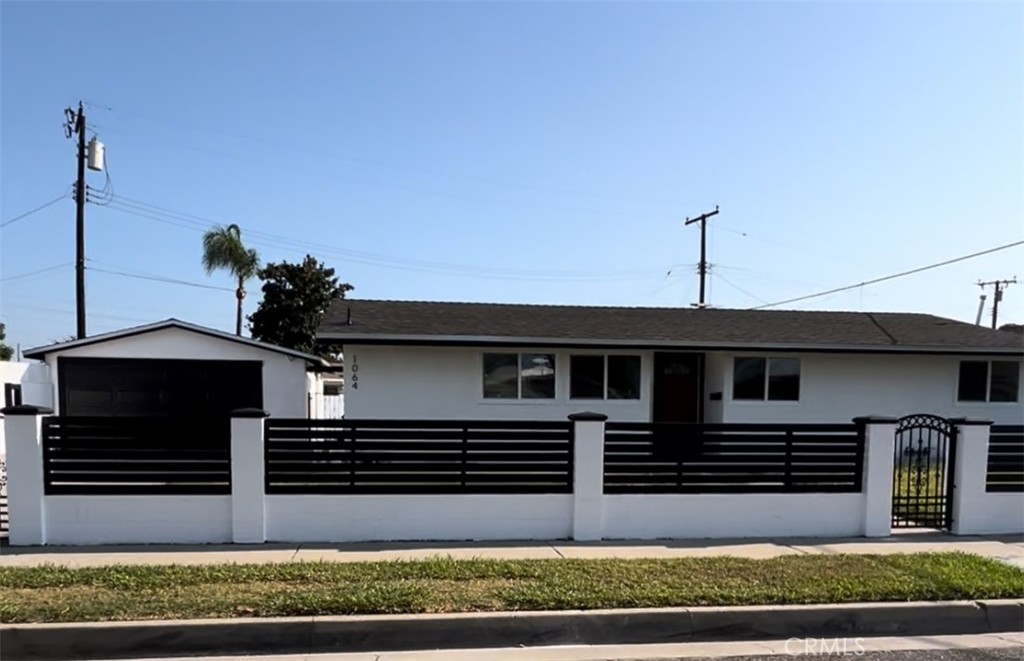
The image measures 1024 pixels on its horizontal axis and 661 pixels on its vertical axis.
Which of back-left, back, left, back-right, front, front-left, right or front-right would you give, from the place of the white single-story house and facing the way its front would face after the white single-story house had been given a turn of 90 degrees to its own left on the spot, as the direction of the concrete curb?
right

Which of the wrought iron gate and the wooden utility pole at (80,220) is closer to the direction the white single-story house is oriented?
the wrought iron gate

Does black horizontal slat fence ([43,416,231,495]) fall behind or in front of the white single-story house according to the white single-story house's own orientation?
in front

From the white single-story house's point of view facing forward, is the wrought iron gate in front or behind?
in front

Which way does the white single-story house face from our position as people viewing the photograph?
facing the viewer

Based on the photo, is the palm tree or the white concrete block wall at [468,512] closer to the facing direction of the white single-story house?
the white concrete block wall
